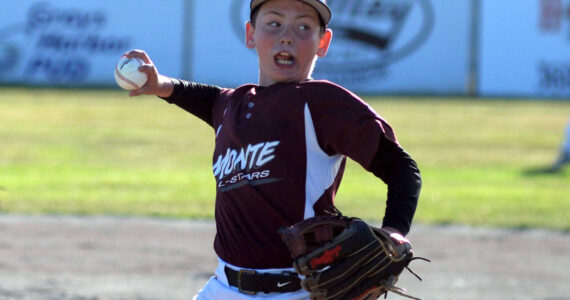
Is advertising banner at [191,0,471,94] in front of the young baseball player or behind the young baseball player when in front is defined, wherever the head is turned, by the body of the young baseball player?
behind

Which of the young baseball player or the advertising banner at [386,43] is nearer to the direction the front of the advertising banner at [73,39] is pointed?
the young baseball player

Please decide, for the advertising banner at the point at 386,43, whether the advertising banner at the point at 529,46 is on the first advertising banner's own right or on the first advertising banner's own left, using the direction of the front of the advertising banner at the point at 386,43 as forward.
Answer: on the first advertising banner's own left

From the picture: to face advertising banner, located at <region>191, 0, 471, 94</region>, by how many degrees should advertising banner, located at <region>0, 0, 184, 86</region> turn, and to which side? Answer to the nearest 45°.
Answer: approximately 90° to its left

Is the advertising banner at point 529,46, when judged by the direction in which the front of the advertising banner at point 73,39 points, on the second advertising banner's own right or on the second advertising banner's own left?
on the second advertising banner's own left

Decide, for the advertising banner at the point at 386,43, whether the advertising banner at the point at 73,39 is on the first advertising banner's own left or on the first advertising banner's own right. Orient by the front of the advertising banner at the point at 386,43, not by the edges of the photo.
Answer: on the first advertising banner's own right

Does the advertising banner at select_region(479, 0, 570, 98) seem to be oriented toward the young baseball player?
yes

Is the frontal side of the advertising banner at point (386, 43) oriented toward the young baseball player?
yes
